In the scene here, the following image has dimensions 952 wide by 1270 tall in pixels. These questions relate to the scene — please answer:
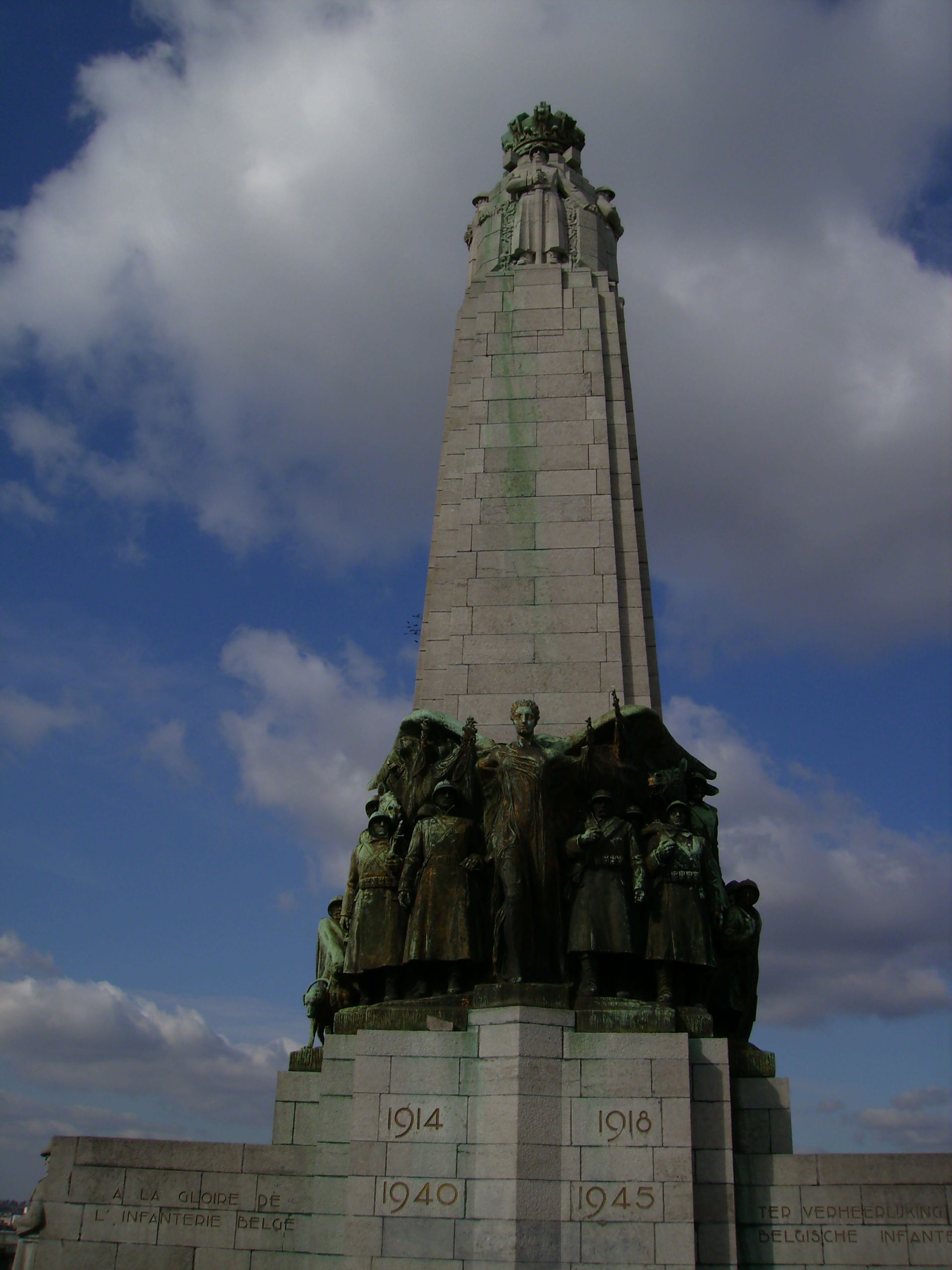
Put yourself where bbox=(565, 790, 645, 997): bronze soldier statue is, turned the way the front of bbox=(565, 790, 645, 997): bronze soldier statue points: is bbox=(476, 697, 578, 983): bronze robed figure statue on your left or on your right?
on your right

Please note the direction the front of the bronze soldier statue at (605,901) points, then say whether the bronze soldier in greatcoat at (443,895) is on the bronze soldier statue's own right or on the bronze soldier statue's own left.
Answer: on the bronze soldier statue's own right

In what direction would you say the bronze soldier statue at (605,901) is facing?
toward the camera

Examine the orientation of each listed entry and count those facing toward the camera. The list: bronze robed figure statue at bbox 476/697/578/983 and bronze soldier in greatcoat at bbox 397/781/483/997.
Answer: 2

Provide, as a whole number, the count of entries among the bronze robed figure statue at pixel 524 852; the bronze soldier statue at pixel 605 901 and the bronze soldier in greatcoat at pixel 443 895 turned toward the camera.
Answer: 3

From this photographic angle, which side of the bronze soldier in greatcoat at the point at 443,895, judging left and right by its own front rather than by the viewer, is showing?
front

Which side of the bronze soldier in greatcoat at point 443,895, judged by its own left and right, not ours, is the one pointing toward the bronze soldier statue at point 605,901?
left

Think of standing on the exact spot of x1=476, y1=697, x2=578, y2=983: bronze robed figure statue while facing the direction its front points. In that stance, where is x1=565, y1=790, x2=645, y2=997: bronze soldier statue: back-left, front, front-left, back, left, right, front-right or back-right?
left

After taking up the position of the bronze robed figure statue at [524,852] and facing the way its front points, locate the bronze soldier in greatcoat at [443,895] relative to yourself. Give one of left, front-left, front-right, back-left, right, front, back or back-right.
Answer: right

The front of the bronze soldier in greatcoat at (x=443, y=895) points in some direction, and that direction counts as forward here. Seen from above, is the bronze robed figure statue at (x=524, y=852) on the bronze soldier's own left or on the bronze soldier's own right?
on the bronze soldier's own left

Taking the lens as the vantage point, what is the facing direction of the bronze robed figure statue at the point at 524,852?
facing the viewer
